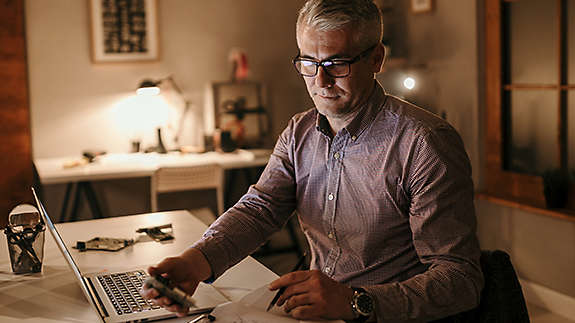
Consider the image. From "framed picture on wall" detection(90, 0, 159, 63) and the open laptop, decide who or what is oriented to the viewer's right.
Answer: the open laptop

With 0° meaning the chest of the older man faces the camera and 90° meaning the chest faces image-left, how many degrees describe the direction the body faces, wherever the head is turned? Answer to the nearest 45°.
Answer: approximately 45°

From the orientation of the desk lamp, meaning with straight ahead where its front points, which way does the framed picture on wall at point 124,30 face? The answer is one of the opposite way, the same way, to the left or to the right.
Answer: to the left

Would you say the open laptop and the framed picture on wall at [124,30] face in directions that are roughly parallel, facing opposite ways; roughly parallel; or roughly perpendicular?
roughly perpendicular

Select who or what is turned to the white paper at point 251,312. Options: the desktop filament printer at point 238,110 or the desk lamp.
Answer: the desktop filament printer

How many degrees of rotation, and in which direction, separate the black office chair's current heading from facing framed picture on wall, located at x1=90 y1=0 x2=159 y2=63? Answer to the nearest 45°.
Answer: approximately 90° to its right

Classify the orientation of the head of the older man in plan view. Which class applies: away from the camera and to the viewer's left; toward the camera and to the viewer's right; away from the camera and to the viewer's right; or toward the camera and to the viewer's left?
toward the camera and to the viewer's left

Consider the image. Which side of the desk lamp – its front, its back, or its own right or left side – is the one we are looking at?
left

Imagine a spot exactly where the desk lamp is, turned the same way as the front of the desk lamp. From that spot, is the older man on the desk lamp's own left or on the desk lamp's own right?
on the desk lamp's own left

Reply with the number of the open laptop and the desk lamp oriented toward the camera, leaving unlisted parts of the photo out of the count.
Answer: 0

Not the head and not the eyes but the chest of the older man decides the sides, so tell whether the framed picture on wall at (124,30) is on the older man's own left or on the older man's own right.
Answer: on the older man's own right
